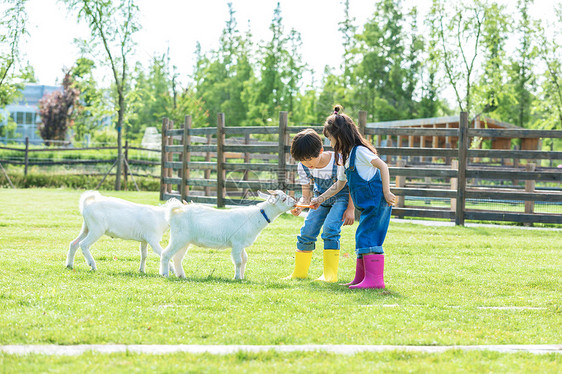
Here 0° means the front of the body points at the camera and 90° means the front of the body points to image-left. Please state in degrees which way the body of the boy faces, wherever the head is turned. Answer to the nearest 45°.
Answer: approximately 45°

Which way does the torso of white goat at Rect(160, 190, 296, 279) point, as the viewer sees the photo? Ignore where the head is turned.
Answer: to the viewer's right

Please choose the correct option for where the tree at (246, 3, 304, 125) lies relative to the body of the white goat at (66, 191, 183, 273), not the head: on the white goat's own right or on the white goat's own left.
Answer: on the white goat's own left

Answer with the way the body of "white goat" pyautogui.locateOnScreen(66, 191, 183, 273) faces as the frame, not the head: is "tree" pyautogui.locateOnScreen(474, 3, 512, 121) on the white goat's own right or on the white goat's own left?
on the white goat's own left

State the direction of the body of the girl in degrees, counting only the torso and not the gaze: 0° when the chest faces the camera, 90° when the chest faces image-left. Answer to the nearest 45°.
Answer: approximately 90°

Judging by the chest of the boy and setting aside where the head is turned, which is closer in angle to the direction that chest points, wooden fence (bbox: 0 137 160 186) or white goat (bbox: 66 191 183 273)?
the white goat

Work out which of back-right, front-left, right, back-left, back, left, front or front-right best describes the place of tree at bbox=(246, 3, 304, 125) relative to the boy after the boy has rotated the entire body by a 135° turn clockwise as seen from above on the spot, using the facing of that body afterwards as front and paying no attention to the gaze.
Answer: front

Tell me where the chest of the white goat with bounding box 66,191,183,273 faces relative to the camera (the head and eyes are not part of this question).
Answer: to the viewer's right

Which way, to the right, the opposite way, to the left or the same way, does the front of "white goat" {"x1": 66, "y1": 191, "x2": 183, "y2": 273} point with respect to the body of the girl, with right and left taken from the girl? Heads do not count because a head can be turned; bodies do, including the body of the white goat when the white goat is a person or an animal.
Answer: the opposite way

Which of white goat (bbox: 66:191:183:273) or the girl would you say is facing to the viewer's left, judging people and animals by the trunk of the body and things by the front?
the girl

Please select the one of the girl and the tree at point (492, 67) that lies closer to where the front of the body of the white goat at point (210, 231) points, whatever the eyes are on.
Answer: the girl
